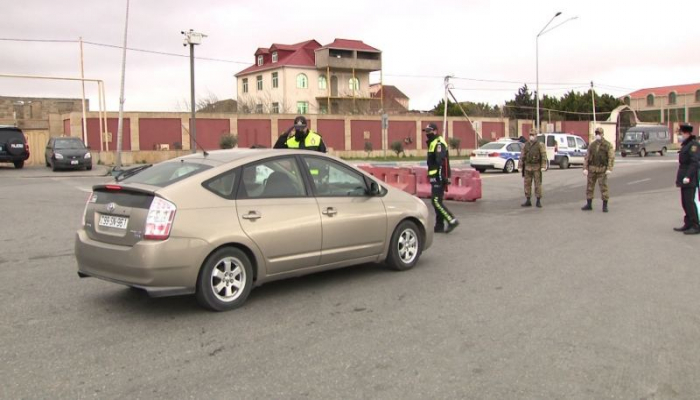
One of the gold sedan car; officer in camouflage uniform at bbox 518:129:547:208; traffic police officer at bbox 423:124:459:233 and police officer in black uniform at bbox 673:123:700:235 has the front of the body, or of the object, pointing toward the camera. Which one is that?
the officer in camouflage uniform

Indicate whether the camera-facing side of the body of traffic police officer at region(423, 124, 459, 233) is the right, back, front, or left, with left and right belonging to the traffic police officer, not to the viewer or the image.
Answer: left

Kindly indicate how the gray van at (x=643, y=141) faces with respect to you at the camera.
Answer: facing the viewer and to the left of the viewer

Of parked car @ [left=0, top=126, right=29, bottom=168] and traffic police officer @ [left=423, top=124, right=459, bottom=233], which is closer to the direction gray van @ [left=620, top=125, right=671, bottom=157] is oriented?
the parked car

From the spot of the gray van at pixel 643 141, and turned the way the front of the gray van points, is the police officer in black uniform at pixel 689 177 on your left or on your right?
on your left

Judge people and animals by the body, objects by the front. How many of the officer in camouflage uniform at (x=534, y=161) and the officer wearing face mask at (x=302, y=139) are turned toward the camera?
2

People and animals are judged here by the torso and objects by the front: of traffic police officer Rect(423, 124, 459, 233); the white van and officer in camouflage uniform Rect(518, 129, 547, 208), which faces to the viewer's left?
the traffic police officer

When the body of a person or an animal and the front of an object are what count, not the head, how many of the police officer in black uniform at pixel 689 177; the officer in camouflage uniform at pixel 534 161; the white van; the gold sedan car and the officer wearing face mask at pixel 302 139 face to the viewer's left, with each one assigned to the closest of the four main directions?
1

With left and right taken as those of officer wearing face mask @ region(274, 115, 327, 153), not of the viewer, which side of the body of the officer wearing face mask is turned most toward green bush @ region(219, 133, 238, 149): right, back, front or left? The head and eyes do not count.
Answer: back

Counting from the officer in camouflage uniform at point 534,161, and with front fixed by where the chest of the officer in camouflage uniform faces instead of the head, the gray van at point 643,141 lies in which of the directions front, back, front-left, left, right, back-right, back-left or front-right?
back

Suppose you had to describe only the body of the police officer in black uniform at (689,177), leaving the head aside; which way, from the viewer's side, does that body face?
to the viewer's left

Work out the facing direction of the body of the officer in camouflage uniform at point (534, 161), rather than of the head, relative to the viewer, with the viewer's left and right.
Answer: facing the viewer

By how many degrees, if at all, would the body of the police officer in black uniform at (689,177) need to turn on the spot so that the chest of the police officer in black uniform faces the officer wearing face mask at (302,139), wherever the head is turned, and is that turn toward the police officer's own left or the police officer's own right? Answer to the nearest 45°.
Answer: approximately 45° to the police officer's own left
